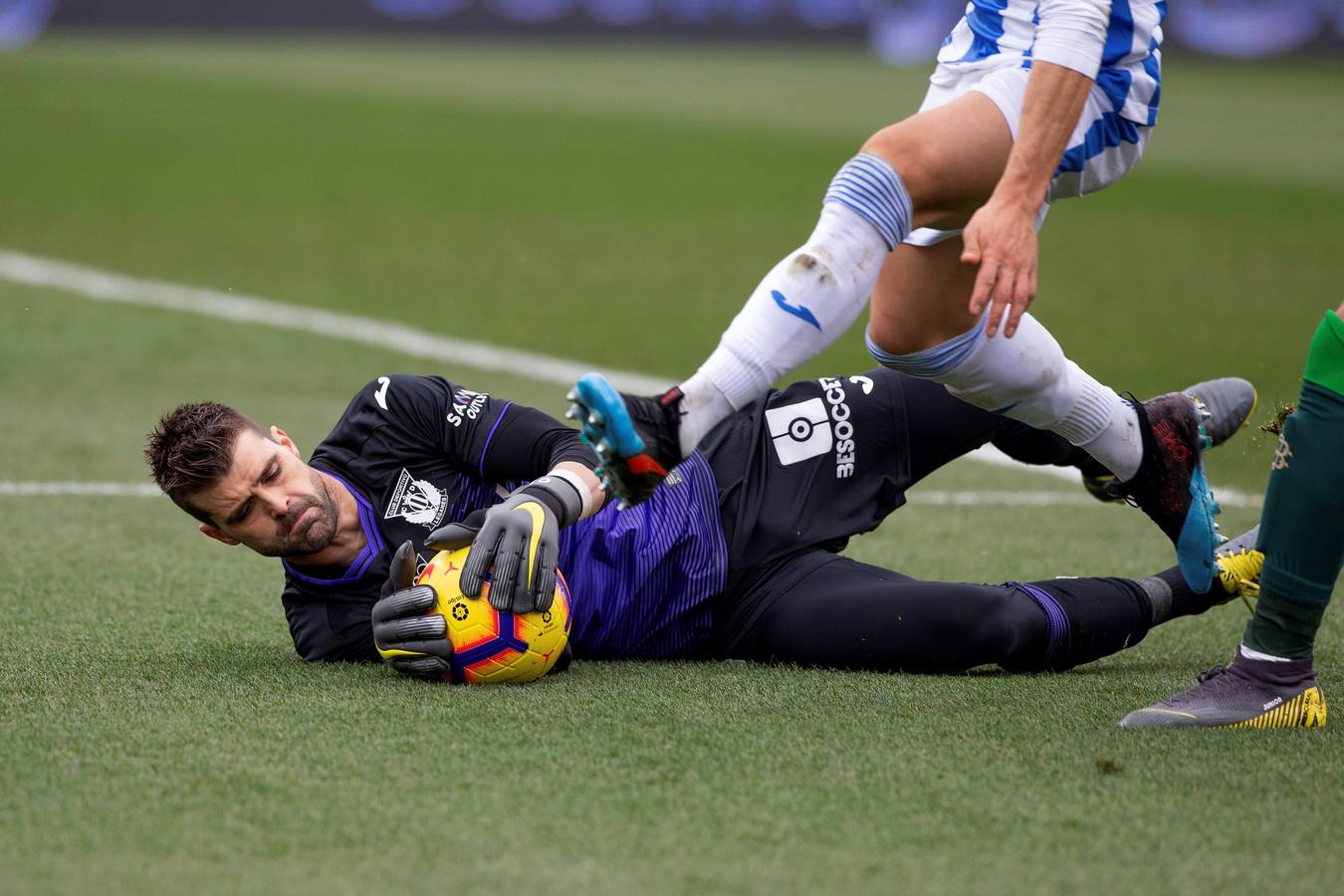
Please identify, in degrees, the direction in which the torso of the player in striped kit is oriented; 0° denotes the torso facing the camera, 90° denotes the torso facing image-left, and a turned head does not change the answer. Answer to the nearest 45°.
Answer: approximately 90°
